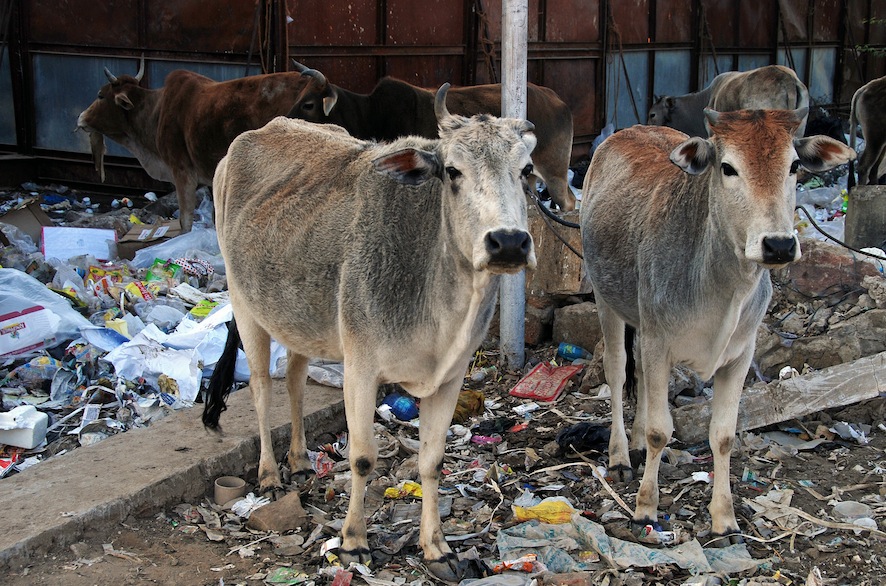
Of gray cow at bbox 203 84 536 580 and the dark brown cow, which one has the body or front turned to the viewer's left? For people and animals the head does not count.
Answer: the dark brown cow

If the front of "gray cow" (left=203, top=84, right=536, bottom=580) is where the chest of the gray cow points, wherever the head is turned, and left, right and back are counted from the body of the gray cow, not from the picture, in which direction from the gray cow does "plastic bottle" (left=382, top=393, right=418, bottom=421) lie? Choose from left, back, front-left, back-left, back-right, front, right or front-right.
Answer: back-left

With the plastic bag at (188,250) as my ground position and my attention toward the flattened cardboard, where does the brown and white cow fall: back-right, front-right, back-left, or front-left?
back-left

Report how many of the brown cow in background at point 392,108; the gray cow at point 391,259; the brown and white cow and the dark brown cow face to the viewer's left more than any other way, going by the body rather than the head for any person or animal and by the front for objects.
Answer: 2

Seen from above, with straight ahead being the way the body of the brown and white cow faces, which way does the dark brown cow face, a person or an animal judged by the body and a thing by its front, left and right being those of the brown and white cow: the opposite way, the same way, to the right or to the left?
to the right

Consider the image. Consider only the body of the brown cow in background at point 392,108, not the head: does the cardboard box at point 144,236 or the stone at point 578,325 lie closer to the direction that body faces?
the cardboard box

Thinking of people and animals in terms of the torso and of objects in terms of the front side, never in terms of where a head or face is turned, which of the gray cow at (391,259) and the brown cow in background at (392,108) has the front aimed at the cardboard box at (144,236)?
the brown cow in background

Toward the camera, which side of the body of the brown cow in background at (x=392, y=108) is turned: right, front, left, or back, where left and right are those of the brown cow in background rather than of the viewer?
left

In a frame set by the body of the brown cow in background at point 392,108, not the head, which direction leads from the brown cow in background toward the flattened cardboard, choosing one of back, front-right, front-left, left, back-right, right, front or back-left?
front

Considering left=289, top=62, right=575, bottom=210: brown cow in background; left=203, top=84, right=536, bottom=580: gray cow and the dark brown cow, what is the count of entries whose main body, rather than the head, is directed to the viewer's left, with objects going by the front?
2

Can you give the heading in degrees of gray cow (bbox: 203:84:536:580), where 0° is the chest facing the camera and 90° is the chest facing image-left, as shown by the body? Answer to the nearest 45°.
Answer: approximately 315°

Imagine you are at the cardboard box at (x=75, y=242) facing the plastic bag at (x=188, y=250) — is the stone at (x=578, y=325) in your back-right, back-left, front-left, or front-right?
front-right

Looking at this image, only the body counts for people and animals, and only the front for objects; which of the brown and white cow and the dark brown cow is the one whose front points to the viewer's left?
the dark brown cow

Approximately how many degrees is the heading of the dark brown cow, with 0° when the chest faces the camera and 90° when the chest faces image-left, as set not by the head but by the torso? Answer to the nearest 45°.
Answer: approximately 90°

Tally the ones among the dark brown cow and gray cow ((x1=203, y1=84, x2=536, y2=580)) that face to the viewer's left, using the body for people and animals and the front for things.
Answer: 1

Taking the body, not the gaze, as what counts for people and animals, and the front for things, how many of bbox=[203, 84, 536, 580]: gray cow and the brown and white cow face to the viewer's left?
0

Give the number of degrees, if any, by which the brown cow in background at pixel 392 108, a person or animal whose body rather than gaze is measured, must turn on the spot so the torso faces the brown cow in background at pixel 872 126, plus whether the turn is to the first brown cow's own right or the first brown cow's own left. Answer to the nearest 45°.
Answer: approximately 180°
